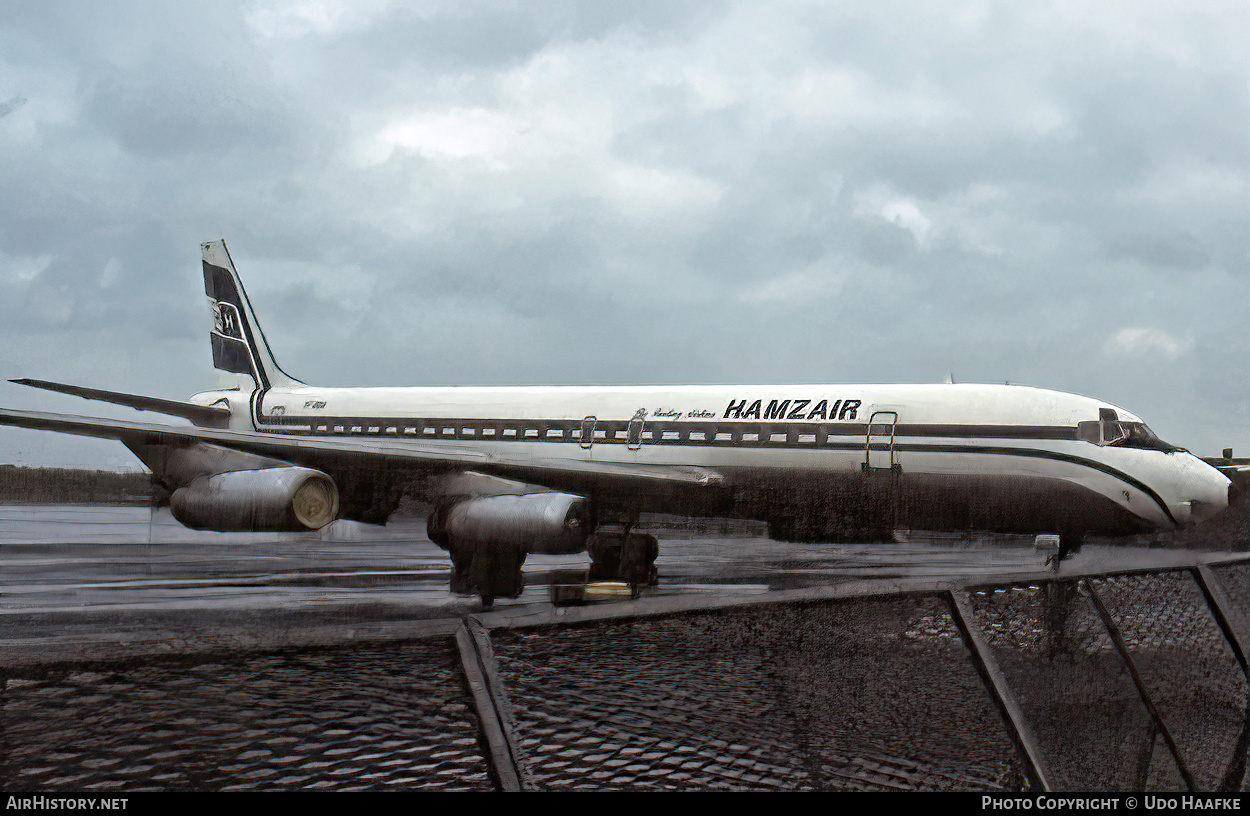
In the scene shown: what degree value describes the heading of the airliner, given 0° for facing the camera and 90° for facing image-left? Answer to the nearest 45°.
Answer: approximately 315°
